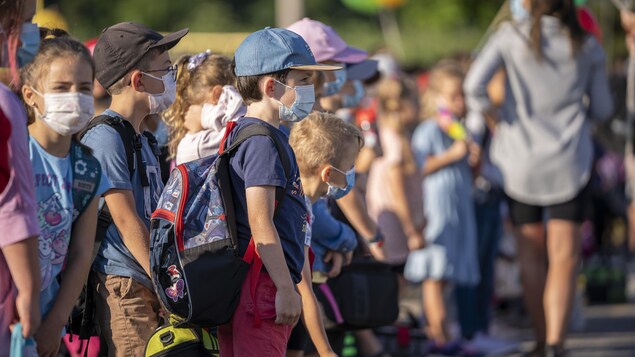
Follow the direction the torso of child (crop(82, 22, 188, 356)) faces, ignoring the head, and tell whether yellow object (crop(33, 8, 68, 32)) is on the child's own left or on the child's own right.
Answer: on the child's own left

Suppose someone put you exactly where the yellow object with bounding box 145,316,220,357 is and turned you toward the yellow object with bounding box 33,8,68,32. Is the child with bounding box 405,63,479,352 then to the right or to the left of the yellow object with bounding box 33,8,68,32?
right

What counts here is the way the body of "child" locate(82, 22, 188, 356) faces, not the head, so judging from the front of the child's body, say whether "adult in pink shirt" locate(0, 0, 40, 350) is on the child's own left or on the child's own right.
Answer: on the child's own right

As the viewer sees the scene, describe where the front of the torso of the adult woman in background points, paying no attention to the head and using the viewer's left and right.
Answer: facing away from the viewer

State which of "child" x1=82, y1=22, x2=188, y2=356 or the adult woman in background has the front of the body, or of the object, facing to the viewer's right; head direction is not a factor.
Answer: the child

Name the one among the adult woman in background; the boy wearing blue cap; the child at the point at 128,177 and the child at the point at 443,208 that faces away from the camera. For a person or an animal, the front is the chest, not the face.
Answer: the adult woman in background

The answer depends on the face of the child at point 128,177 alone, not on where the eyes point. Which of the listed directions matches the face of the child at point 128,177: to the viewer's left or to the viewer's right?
to the viewer's right

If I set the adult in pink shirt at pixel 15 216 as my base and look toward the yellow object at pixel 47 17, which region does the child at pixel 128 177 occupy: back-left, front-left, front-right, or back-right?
front-right

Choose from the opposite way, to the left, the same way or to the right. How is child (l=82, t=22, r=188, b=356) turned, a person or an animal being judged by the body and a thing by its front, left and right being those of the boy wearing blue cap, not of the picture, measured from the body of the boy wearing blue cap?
the same way

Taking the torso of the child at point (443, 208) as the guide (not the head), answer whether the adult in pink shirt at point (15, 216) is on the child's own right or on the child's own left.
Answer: on the child's own right

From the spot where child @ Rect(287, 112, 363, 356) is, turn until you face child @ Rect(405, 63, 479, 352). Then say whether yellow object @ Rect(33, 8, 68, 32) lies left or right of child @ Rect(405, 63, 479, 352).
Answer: left

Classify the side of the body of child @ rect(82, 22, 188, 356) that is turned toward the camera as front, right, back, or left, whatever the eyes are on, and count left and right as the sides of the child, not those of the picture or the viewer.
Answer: right
